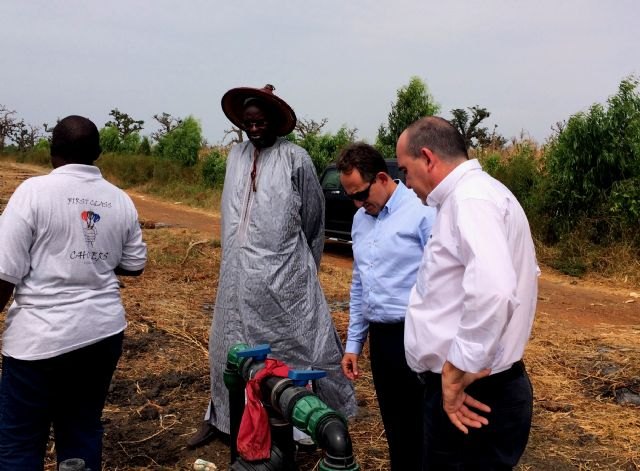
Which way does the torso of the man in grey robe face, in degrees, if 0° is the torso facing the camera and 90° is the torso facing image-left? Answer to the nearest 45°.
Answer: approximately 45°

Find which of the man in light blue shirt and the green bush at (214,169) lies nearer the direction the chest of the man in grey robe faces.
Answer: the man in light blue shirt

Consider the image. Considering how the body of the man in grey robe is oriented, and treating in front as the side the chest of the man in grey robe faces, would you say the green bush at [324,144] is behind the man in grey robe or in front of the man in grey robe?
behind

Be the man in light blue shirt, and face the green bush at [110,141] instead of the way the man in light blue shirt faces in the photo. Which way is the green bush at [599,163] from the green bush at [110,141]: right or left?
right

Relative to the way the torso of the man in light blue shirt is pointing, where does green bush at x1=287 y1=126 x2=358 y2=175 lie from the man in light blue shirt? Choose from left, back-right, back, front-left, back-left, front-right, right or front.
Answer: back-right

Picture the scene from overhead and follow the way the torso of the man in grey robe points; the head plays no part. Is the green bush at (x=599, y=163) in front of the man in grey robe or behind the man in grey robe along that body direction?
behind

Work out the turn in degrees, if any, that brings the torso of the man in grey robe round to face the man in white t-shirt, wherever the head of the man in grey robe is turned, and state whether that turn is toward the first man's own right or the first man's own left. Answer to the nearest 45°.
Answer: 0° — they already face them

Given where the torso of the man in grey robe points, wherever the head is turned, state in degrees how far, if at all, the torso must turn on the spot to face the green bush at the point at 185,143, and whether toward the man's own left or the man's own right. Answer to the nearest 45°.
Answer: approximately 135° to the man's own right
